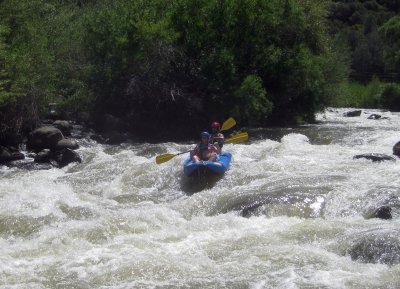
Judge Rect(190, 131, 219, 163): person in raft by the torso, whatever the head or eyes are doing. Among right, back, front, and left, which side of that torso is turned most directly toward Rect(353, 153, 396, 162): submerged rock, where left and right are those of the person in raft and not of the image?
left

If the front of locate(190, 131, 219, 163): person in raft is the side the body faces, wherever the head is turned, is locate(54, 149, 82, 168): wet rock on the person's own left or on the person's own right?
on the person's own right

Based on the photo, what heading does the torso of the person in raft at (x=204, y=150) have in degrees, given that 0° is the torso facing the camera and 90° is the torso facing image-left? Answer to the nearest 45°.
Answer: approximately 0°

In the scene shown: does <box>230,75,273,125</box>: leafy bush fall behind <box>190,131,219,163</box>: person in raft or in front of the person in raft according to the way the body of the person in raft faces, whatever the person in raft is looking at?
behind

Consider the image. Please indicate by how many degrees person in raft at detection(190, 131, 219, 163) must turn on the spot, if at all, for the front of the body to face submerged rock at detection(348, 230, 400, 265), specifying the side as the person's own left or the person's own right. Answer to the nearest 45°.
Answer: approximately 45° to the person's own left

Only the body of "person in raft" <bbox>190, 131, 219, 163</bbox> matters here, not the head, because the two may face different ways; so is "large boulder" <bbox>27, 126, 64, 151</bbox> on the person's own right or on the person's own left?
on the person's own right

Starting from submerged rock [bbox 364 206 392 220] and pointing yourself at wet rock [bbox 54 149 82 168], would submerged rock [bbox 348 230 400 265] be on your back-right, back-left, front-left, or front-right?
back-left

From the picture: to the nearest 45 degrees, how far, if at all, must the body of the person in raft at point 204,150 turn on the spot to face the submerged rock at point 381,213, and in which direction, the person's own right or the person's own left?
approximately 45° to the person's own left
